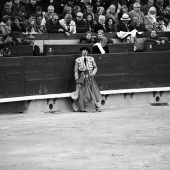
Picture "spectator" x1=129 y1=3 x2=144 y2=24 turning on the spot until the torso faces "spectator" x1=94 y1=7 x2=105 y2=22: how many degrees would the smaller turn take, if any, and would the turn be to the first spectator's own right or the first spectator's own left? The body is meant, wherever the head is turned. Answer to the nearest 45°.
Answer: approximately 45° to the first spectator's own right

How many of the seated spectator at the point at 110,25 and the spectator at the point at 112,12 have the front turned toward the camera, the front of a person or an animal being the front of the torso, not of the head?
2

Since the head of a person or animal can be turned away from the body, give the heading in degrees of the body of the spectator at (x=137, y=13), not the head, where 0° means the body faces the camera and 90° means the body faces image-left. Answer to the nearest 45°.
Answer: approximately 0°
